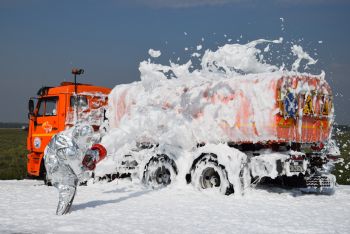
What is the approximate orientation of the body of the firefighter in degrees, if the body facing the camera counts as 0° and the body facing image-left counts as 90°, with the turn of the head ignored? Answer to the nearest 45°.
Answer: approximately 270°
